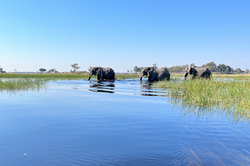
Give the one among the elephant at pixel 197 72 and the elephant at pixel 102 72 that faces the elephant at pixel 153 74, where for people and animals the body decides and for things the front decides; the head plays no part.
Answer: the elephant at pixel 197 72

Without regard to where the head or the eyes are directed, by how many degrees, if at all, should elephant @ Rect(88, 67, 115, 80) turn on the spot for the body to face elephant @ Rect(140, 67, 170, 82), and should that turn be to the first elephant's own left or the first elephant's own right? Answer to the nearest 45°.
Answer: approximately 135° to the first elephant's own left

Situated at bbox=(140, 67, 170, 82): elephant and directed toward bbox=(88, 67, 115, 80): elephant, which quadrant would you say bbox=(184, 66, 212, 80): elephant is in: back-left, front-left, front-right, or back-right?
back-right

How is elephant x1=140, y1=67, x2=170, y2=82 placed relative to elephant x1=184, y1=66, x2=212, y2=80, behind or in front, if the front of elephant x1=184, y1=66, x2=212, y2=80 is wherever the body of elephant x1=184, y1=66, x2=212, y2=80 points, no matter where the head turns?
in front

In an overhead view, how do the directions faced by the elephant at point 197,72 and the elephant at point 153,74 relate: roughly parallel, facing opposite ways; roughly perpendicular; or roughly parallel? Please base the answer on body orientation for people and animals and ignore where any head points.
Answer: roughly parallel

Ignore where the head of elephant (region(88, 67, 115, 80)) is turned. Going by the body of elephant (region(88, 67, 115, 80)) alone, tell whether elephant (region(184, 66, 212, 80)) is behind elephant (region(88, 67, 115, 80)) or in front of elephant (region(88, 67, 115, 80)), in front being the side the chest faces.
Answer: behind

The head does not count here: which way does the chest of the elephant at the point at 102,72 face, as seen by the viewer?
to the viewer's left

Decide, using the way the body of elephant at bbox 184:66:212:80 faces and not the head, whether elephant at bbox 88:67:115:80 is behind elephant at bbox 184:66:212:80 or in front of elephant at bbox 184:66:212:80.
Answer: in front

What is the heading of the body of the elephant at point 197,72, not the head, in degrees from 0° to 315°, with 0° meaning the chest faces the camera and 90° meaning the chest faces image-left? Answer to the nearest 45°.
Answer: approximately 90°
